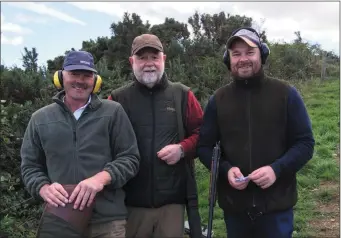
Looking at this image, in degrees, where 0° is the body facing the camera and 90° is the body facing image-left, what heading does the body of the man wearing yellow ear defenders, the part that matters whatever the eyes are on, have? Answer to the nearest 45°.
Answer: approximately 0°

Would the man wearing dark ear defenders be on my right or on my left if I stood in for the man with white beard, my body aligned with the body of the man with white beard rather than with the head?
on my left

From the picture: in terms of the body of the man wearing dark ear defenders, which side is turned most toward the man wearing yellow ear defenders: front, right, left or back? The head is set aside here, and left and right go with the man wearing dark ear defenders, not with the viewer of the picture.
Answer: right

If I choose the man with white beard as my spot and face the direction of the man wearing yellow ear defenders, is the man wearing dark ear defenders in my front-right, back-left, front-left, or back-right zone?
back-left

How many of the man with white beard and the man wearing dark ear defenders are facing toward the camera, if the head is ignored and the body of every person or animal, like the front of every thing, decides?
2

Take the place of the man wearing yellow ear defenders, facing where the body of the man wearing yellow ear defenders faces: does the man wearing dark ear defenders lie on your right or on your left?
on your left

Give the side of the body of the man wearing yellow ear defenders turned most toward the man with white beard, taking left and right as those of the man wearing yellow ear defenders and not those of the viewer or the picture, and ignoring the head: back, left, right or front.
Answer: left
